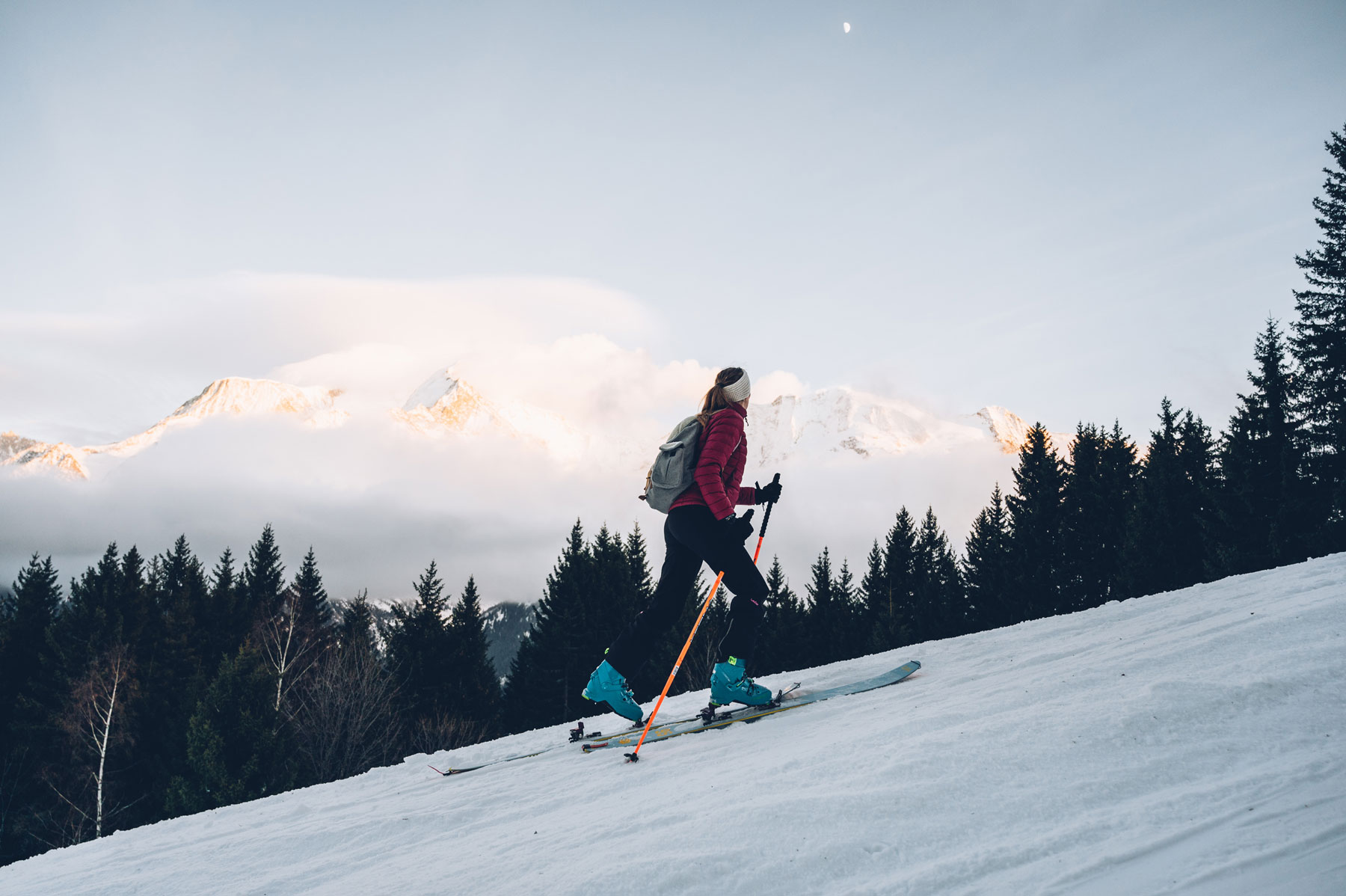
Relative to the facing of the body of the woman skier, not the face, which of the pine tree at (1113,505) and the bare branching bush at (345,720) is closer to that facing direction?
the pine tree

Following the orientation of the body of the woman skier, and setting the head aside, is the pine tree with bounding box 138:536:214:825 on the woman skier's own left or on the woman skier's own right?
on the woman skier's own left

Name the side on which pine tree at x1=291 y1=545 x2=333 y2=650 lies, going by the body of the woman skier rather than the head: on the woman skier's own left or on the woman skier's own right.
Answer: on the woman skier's own left

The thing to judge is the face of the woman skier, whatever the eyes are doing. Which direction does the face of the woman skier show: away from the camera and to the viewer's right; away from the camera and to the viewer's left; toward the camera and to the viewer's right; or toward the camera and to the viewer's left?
away from the camera and to the viewer's right

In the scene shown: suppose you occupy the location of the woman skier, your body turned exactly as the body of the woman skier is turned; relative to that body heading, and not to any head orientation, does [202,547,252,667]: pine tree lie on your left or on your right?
on your left

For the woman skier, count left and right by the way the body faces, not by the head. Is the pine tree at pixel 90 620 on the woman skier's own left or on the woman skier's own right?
on the woman skier's own left

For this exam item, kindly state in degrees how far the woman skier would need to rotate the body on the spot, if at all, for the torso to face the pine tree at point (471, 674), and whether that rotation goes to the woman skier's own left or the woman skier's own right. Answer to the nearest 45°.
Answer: approximately 90° to the woman skier's own left

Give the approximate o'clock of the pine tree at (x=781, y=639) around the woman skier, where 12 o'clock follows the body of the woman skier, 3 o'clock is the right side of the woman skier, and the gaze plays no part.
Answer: The pine tree is roughly at 9 o'clock from the woman skier.

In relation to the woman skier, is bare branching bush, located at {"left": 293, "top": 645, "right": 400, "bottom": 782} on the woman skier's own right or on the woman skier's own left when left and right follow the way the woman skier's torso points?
on the woman skier's own left

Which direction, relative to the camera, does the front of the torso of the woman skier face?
to the viewer's right
